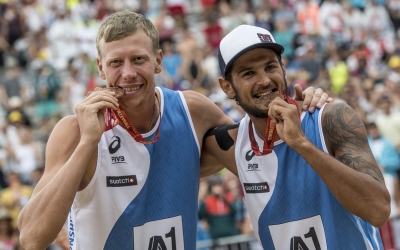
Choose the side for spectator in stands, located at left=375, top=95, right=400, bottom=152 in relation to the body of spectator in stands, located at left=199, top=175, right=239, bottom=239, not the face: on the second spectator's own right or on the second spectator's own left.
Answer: on the second spectator's own left

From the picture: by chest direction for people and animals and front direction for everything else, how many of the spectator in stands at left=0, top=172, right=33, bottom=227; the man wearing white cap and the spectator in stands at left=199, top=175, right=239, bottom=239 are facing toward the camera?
3

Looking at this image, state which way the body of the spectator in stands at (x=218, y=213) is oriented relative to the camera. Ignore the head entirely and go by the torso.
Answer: toward the camera

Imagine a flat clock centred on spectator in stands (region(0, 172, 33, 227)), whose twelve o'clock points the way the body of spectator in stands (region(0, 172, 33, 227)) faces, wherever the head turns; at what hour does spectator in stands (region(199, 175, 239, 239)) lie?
spectator in stands (region(199, 175, 239, 239)) is roughly at 10 o'clock from spectator in stands (region(0, 172, 33, 227)).

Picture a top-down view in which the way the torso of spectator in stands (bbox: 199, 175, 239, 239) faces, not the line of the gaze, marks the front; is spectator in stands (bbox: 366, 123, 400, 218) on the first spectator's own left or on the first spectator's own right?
on the first spectator's own left

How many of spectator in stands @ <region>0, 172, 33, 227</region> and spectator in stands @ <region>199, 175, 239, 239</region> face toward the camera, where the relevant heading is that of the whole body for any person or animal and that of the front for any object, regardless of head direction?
2

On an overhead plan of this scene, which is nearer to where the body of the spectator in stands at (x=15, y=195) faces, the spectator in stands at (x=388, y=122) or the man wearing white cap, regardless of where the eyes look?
the man wearing white cap

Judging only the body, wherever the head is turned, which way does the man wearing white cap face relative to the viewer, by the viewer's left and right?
facing the viewer

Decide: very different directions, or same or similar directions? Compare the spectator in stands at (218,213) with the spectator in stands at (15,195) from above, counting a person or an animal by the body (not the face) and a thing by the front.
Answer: same or similar directions

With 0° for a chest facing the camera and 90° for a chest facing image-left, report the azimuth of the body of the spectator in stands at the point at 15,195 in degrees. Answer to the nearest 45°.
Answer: approximately 0°

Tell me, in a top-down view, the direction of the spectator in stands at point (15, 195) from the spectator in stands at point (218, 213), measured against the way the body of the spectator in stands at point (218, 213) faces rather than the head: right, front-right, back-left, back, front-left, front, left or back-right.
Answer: right

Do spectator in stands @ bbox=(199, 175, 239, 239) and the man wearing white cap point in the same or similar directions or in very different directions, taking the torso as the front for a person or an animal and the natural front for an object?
same or similar directions

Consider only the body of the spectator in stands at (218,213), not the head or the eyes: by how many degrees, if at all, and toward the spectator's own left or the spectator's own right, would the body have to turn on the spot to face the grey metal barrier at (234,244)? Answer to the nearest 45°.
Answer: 0° — they already face it

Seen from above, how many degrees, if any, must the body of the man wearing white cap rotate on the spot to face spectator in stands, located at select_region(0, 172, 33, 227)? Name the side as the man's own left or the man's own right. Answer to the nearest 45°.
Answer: approximately 135° to the man's own right
